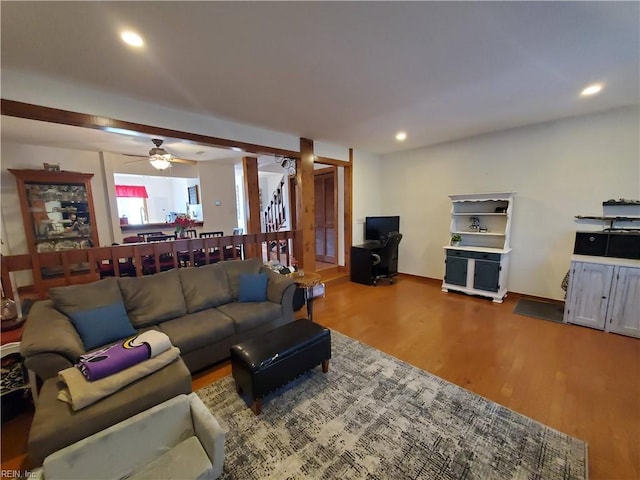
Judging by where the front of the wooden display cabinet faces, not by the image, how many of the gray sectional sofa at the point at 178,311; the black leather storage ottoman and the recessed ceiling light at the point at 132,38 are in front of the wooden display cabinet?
3

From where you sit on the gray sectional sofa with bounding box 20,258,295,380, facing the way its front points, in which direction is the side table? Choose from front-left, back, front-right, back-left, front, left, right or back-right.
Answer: front-left

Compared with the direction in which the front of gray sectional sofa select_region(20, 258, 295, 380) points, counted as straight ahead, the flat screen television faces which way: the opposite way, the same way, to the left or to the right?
the same way

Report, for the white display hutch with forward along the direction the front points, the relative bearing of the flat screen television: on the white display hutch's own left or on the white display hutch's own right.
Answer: on the white display hutch's own right

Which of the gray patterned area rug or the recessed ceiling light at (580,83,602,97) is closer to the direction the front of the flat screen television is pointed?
the gray patterned area rug

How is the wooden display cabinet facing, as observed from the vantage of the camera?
facing the viewer

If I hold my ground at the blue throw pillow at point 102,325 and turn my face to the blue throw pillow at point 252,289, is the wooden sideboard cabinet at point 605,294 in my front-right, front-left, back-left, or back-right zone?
front-right

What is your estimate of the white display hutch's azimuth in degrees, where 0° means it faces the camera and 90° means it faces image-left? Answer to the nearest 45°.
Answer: approximately 45°

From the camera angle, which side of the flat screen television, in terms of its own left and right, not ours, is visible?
front

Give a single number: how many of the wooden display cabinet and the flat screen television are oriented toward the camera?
2

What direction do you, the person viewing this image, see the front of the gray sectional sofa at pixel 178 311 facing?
facing the viewer and to the right of the viewer

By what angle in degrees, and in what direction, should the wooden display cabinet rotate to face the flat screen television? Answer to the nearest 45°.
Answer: approximately 45° to its left

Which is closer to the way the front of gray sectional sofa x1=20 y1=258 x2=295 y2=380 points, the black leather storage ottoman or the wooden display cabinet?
the black leather storage ottoman

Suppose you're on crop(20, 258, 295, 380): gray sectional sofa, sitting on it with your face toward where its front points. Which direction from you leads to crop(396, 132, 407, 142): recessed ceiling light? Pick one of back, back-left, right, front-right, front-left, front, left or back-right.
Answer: front-left

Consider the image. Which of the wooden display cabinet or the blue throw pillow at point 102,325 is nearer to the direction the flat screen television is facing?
the blue throw pillow

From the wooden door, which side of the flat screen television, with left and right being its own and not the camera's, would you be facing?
right

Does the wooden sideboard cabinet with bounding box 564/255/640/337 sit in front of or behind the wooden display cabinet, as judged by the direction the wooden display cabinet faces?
in front
